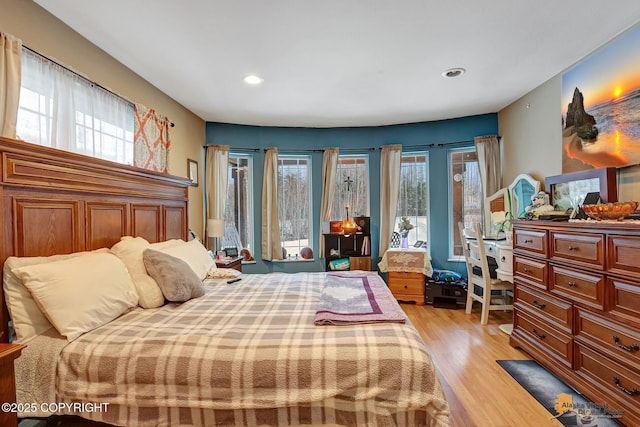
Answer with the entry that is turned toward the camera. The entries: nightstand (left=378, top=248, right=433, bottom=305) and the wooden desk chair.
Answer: the nightstand

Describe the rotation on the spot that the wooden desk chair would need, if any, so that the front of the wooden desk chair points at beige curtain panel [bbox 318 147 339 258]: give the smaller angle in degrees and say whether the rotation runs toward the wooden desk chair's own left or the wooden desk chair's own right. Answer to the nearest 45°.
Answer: approximately 135° to the wooden desk chair's own left

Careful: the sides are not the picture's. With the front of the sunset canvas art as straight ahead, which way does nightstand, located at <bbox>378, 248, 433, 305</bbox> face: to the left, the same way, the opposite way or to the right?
to the left

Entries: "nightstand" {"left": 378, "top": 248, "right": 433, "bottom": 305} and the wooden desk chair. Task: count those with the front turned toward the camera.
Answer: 1

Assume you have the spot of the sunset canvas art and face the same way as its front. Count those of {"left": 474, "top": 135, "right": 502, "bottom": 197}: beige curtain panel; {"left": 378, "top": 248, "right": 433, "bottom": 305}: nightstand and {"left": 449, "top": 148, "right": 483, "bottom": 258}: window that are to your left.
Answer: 0

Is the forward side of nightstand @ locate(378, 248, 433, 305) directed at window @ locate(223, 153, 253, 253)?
no

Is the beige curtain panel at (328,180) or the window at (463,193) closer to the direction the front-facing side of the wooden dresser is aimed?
the beige curtain panel

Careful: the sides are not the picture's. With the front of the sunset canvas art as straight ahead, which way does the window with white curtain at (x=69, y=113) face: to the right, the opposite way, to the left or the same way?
the opposite way

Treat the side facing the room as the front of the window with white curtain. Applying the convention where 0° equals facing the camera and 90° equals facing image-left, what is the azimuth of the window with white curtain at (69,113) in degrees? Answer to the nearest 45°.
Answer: approximately 315°

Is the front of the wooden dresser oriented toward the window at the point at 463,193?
no

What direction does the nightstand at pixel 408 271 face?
toward the camera

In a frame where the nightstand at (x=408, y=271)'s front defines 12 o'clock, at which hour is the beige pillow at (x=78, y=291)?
The beige pillow is roughly at 1 o'clock from the nightstand.

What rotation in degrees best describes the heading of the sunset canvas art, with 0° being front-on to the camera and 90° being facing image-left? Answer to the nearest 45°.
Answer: approximately 45°

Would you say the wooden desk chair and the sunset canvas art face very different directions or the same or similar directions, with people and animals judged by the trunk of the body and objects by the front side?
very different directions

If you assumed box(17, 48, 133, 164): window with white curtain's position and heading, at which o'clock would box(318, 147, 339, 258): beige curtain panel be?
The beige curtain panel is roughly at 10 o'clock from the window with white curtain.

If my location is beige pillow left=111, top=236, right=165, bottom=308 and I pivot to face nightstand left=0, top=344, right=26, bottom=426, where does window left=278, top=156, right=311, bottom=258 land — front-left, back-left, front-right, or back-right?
back-left

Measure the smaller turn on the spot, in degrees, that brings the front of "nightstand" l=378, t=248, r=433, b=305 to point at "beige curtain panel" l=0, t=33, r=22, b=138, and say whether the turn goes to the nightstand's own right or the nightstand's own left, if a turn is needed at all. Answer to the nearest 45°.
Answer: approximately 45° to the nightstand's own right

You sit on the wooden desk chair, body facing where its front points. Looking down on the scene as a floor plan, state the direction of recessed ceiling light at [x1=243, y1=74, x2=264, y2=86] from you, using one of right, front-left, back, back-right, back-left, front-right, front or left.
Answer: back

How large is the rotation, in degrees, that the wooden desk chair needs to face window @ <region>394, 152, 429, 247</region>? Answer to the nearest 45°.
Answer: approximately 90° to its left
